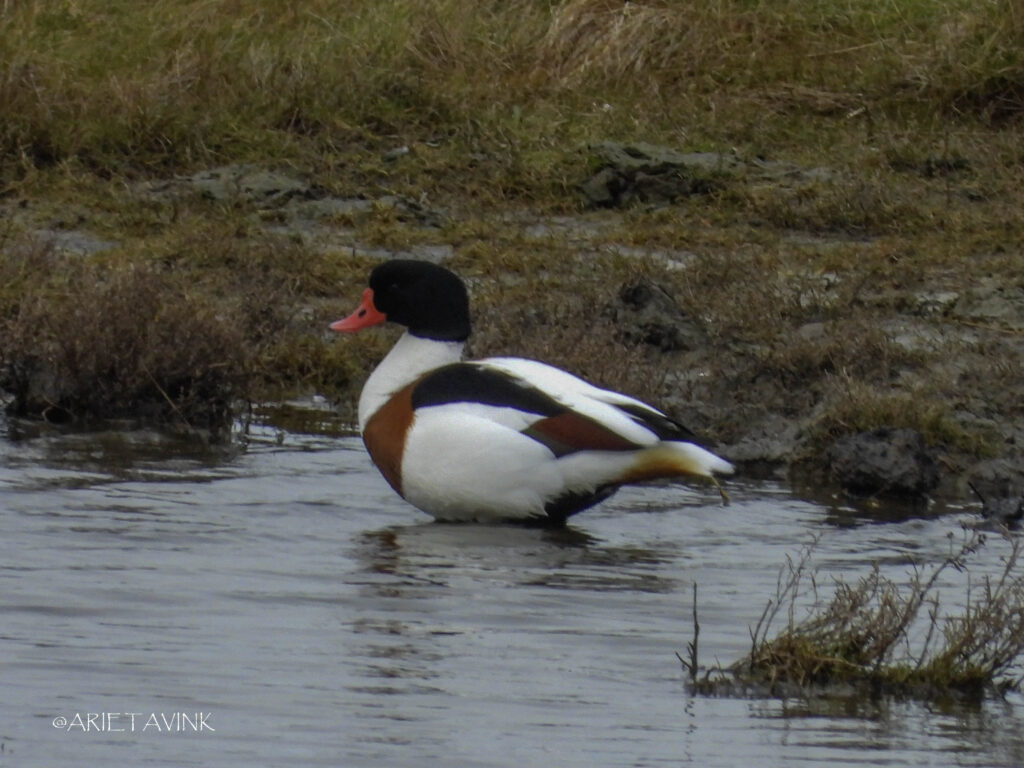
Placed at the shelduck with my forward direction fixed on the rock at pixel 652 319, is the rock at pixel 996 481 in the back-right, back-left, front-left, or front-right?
front-right

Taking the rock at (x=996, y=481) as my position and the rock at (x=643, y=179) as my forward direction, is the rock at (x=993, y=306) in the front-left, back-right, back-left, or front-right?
front-right

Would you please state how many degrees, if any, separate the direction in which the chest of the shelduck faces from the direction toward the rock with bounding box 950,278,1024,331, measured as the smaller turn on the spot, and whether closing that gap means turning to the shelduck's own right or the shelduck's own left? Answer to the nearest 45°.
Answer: approximately 135° to the shelduck's own right

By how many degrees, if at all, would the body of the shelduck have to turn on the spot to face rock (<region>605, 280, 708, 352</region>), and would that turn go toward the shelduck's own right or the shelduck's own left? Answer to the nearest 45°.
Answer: approximately 90° to the shelduck's own right

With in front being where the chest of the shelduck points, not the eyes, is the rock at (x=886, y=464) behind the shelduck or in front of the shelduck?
behind

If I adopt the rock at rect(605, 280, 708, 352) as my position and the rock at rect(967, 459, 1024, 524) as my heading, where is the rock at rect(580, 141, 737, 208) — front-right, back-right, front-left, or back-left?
back-left

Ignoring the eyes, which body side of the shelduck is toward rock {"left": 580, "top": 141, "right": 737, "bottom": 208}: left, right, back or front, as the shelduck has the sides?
right

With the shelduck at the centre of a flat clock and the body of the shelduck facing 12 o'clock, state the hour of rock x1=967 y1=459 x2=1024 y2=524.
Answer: The rock is roughly at 5 o'clock from the shelduck.

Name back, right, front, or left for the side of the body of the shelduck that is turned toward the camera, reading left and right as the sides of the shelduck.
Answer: left

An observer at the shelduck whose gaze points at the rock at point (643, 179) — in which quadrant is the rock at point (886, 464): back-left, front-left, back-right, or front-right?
front-right

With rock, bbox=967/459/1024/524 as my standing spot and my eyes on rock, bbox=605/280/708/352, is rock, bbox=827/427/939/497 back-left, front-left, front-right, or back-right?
front-left
